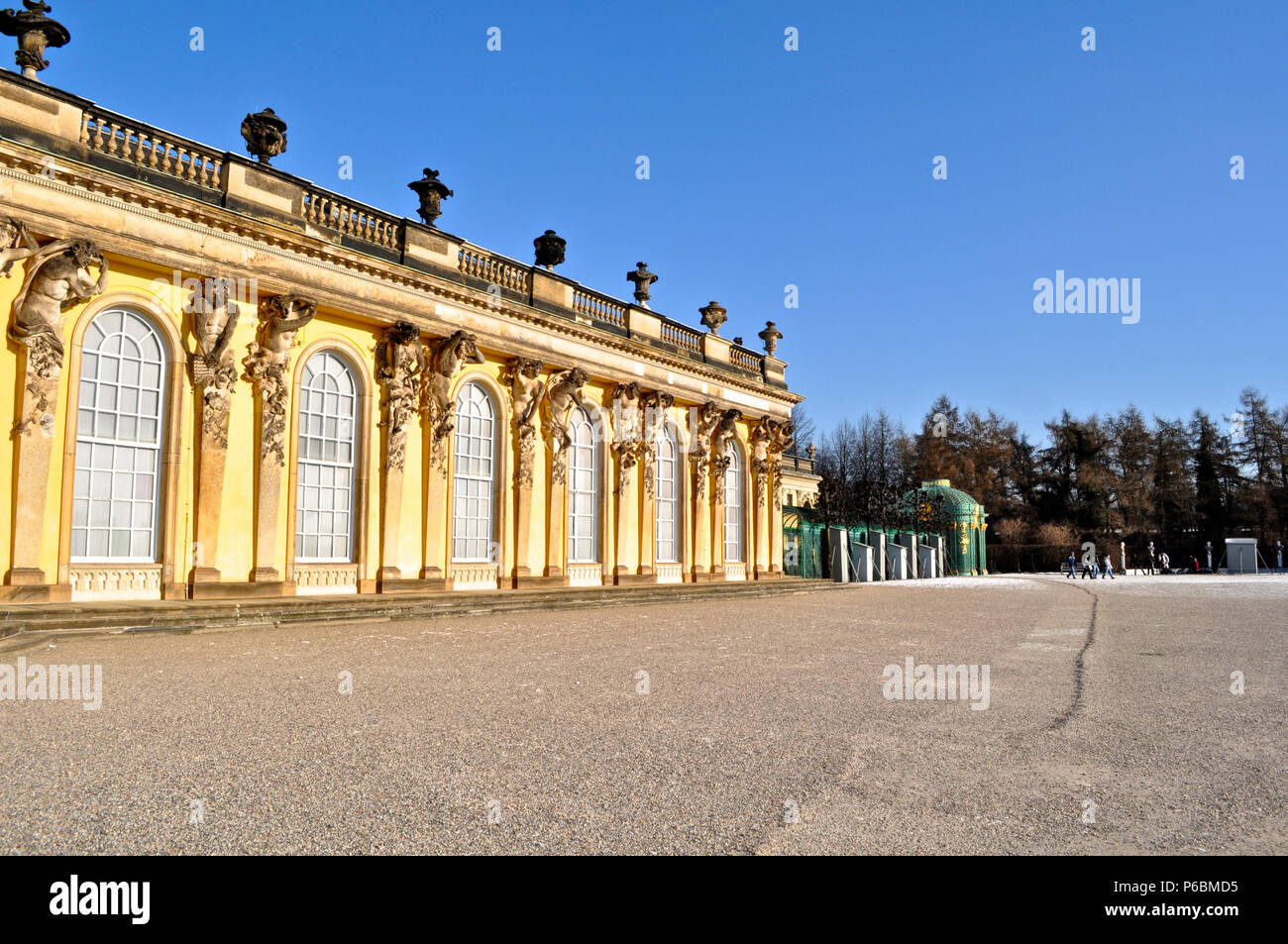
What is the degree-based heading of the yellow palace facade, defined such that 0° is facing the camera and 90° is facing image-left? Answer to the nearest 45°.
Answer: approximately 315°

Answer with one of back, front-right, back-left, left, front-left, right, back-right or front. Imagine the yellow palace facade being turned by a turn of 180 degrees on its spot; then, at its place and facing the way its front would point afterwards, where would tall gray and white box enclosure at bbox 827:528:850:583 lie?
right

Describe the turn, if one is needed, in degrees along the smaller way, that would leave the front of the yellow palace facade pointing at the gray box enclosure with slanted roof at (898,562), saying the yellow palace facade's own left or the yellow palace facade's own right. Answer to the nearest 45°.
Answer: approximately 90° to the yellow palace facade's own left

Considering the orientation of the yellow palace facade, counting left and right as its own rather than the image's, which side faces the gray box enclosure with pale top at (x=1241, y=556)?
left
